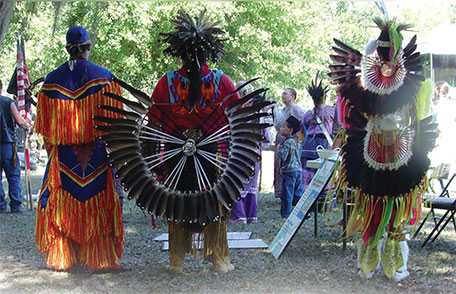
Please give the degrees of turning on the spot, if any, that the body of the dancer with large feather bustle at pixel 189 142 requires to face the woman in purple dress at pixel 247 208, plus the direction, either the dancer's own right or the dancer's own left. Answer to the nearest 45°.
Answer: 0° — they already face them

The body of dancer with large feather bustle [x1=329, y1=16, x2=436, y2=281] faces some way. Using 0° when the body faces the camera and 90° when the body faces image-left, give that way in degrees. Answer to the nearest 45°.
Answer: approximately 180°

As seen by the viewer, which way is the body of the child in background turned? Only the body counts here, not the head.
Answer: to the viewer's left

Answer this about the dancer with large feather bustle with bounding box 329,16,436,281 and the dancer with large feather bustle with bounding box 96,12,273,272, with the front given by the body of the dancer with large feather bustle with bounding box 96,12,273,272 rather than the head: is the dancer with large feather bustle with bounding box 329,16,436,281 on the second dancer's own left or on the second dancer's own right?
on the second dancer's own right

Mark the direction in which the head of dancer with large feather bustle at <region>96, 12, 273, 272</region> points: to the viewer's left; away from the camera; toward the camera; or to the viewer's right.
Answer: away from the camera

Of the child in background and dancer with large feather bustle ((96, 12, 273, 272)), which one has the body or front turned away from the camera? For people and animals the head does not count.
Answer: the dancer with large feather bustle

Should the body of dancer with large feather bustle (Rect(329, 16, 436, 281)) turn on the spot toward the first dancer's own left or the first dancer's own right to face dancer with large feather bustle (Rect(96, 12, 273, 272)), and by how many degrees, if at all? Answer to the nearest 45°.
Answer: approximately 90° to the first dancer's own left

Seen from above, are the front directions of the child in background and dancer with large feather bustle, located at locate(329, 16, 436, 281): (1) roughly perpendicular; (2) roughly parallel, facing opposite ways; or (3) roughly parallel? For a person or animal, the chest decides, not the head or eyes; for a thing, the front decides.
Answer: roughly perpendicular

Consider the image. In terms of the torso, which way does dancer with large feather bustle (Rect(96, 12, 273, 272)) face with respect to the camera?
away from the camera
